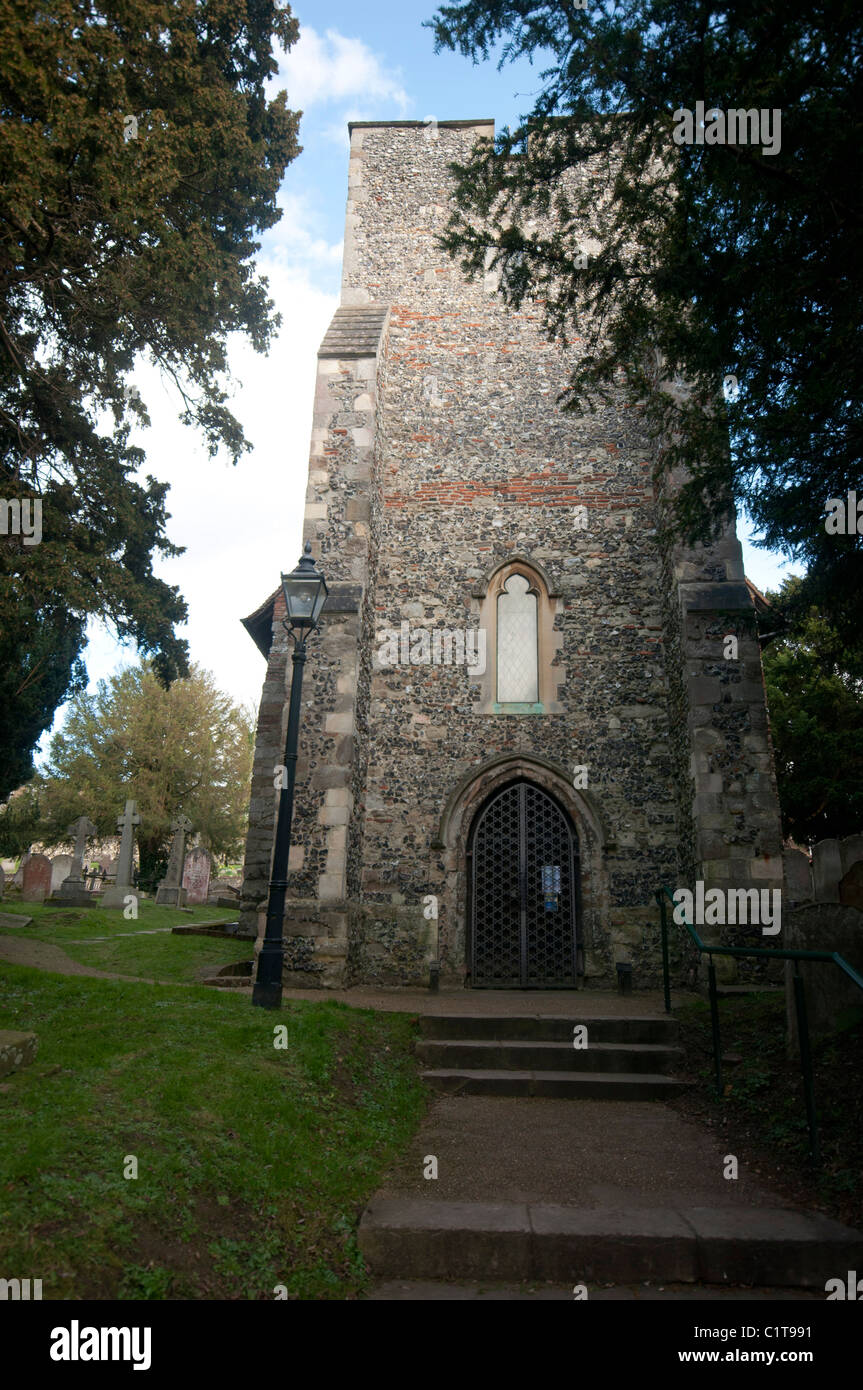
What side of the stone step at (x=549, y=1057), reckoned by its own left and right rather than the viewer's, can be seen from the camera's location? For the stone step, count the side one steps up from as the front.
front

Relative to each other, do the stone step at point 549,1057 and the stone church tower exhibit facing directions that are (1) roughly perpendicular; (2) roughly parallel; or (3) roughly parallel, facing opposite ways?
roughly parallel

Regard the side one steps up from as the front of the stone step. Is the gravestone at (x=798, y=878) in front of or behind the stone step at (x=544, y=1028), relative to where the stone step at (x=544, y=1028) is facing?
behind

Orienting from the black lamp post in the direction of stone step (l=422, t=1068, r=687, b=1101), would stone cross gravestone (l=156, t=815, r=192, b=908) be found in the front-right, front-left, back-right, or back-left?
back-left

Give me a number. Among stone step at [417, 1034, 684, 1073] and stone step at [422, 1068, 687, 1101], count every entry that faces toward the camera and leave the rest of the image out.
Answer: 2

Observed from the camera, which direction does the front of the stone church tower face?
facing the viewer

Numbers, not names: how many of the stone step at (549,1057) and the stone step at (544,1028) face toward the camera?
2

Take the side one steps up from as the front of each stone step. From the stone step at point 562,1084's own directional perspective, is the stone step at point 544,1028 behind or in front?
behind

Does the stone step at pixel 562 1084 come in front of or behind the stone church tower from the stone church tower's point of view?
in front
